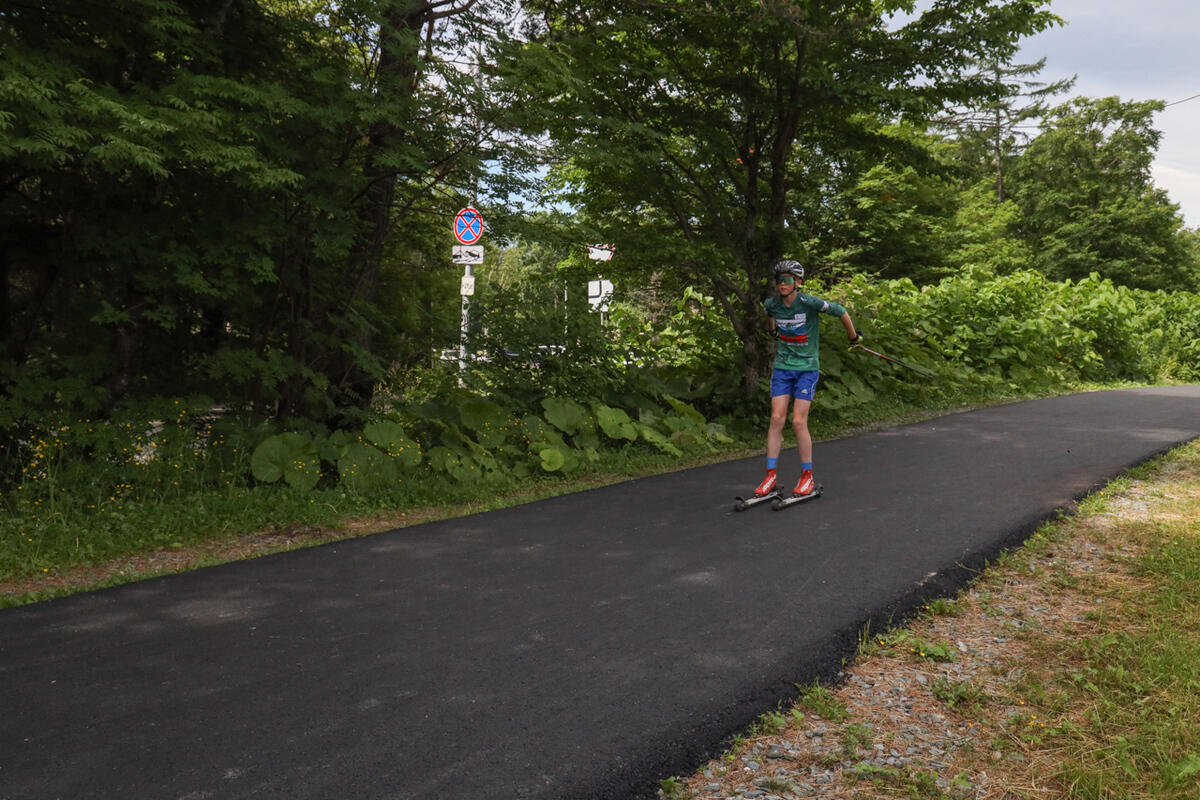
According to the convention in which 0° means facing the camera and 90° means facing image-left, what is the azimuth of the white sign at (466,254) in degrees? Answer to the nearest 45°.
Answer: approximately 0°

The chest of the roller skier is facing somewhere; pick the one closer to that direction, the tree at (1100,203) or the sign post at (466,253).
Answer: the sign post

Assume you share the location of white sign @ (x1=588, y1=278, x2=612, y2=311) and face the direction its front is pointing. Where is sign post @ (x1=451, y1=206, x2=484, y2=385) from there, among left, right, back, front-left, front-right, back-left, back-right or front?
front-right

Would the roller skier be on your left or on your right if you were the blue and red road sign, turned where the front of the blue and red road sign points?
on your left

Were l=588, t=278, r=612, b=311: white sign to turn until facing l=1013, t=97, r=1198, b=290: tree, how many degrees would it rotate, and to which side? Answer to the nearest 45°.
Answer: approximately 135° to its left

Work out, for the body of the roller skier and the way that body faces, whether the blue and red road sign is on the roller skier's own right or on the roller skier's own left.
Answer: on the roller skier's own right

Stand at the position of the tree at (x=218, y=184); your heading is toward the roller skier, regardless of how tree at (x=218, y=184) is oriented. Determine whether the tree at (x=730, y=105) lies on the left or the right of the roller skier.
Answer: left
